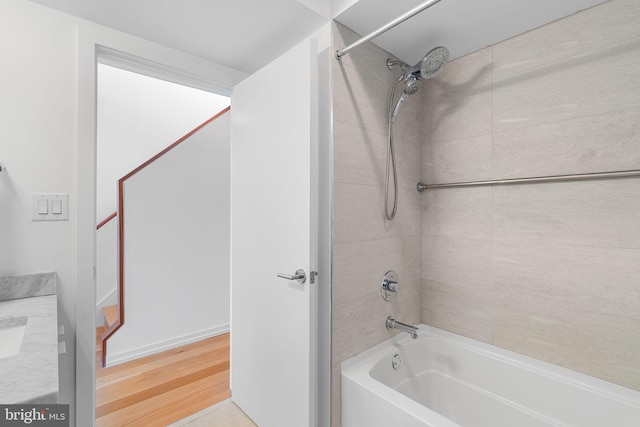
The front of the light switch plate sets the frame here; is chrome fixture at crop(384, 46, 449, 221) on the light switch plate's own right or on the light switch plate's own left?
on the light switch plate's own left

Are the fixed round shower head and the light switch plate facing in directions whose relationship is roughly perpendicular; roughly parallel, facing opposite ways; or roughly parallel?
roughly parallel

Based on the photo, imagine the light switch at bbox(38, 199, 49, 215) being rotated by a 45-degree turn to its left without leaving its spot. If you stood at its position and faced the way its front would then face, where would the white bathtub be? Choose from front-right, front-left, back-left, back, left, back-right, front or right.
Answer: front

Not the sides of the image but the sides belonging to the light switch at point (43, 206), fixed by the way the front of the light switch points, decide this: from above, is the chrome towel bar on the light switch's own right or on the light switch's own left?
on the light switch's own left

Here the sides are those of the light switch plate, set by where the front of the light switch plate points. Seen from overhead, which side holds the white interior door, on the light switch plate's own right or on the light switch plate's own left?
on the light switch plate's own left

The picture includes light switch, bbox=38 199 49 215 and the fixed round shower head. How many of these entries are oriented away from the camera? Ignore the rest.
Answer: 0

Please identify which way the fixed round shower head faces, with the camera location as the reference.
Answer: facing the viewer and to the right of the viewer

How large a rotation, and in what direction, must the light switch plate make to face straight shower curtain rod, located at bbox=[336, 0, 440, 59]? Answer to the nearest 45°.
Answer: approximately 45° to its left

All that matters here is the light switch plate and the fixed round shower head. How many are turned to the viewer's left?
0

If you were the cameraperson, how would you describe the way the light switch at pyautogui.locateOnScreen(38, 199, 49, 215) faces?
facing the viewer
